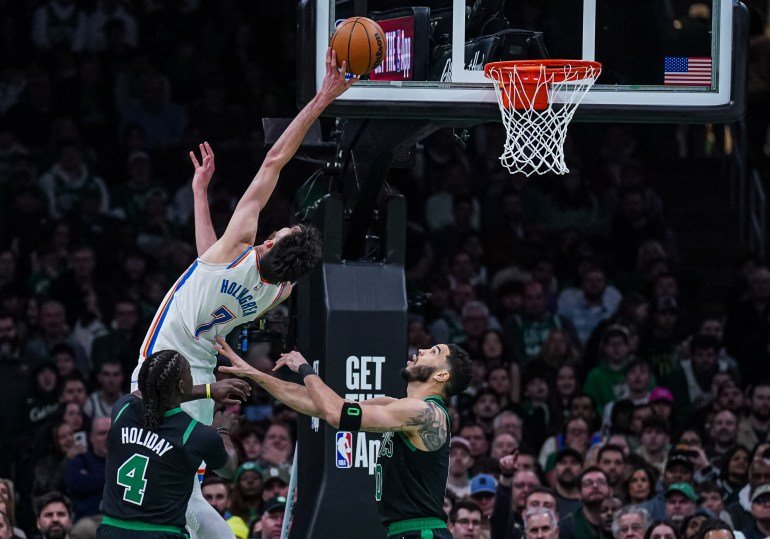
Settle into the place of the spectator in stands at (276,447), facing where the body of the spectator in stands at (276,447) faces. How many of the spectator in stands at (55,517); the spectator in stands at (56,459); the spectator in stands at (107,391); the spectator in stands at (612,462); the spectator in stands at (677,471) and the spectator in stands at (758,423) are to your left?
3

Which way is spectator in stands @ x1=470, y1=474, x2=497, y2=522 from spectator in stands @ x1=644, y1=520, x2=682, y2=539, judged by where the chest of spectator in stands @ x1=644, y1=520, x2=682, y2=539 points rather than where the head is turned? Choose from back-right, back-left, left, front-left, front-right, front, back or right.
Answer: back-right

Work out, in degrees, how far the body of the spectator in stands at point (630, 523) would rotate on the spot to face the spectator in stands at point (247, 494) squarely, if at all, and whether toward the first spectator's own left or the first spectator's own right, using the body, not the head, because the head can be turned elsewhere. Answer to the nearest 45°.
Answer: approximately 90° to the first spectator's own right

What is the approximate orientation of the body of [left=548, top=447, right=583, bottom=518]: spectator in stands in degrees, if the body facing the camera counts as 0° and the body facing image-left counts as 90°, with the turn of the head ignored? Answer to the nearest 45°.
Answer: approximately 0°

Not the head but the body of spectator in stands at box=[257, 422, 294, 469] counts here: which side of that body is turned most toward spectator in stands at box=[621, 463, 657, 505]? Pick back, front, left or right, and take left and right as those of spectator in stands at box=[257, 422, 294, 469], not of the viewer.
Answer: left

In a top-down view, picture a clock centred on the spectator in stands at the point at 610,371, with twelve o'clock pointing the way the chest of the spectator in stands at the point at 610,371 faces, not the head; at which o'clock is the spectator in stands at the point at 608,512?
the spectator in stands at the point at 608,512 is roughly at 12 o'clock from the spectator in stands at the point at 610,371.

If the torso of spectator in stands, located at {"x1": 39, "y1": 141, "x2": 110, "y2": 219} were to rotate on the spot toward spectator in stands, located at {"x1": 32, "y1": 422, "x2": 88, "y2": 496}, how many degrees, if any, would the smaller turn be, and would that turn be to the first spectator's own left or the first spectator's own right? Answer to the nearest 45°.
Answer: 0° — they already face them

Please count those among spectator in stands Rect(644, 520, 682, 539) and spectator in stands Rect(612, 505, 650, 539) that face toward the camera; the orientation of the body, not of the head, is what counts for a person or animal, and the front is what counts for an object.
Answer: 2
